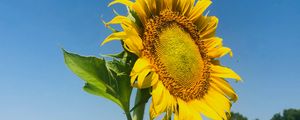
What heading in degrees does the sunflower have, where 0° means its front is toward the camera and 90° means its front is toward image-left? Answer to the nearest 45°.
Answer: approximately 315°
